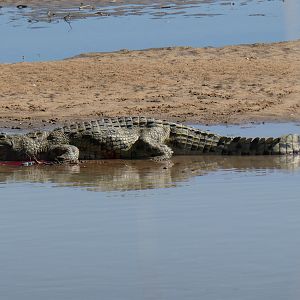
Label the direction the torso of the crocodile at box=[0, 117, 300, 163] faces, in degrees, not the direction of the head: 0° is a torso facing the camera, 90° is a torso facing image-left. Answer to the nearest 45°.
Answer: approximately 90°
